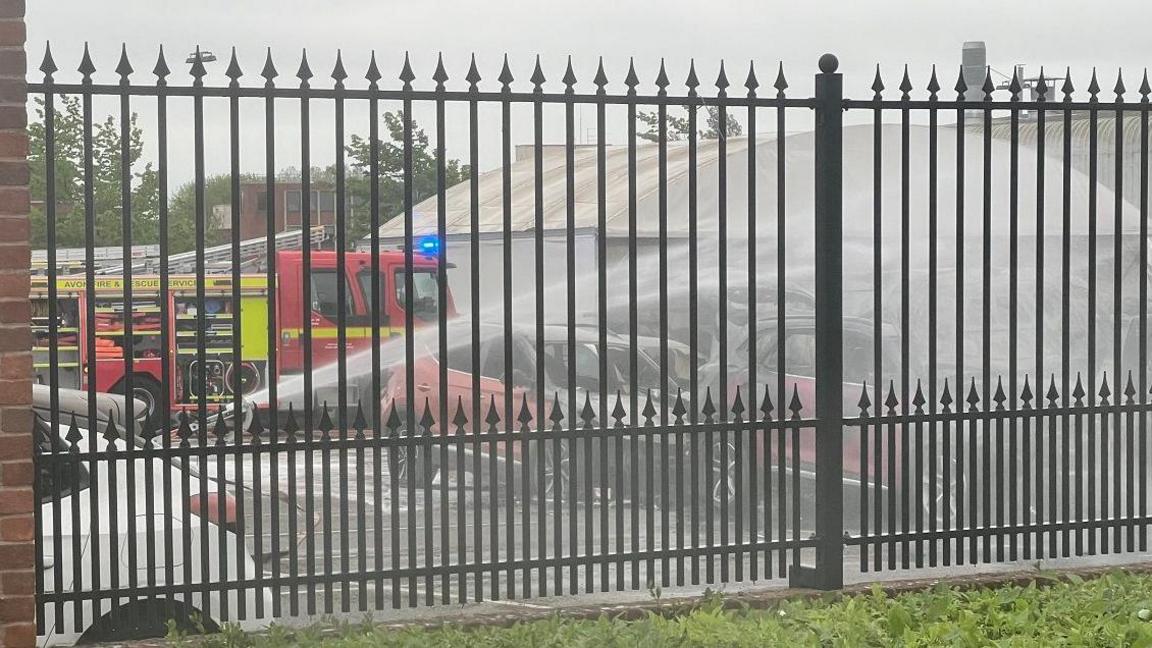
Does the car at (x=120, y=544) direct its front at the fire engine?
no

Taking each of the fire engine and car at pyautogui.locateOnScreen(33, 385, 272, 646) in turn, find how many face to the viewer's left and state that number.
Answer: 1

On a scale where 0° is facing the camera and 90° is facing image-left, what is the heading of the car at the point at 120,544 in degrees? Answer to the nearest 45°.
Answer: approximately 90°

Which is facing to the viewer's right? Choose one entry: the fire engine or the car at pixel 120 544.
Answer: the fire engine

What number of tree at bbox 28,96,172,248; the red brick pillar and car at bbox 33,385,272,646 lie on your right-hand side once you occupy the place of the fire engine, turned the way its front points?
2

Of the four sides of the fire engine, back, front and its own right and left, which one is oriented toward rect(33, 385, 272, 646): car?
right

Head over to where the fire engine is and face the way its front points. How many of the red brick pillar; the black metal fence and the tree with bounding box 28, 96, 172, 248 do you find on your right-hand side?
2

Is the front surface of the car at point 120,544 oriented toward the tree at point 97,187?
no

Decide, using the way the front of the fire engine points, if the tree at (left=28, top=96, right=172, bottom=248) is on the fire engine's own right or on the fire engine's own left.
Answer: on the fire engine's own left

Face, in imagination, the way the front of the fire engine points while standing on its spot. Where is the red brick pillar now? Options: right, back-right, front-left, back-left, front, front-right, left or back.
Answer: right

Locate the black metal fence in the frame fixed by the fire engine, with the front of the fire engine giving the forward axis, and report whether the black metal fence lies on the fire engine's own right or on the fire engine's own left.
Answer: on the fire engine's own right

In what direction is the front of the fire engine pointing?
to the viewer's right

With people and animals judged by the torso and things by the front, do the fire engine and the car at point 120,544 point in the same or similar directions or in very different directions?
very different directions
